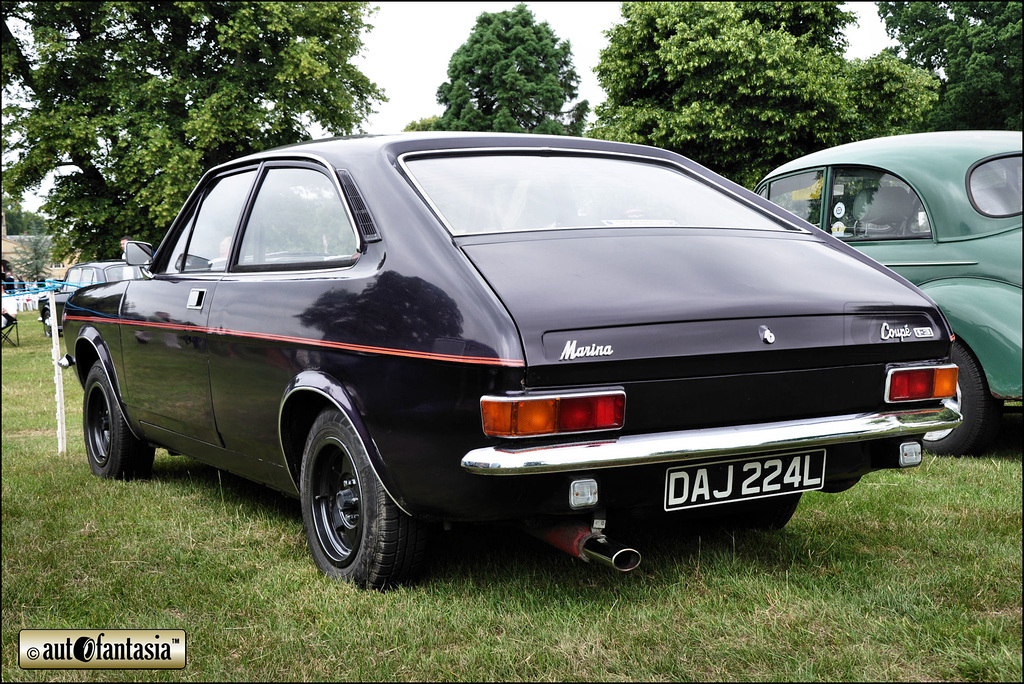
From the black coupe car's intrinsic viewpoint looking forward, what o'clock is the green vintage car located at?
The green vintage car is roughly at 3 o'clock from the black coupe car.

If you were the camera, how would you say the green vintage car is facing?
facing away from the viewer and to the left of the viewer

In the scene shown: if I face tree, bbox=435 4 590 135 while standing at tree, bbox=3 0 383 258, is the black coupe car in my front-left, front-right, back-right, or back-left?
back-right

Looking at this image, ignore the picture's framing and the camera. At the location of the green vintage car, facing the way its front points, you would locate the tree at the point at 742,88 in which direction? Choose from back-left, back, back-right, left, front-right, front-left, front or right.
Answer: front-right

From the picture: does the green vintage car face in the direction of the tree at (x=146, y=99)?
yes

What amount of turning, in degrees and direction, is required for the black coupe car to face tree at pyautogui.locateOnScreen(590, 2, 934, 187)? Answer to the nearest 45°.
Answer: approximately 45° to its right

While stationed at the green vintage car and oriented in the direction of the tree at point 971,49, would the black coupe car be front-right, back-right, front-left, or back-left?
back-left

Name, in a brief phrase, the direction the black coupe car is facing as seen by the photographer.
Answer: facing away from the viewer and to the left of the viewer

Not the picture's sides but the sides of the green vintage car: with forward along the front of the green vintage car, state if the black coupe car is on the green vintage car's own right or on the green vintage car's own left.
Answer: on the green vintage car's own left

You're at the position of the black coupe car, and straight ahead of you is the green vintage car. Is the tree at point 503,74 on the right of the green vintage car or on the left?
left
